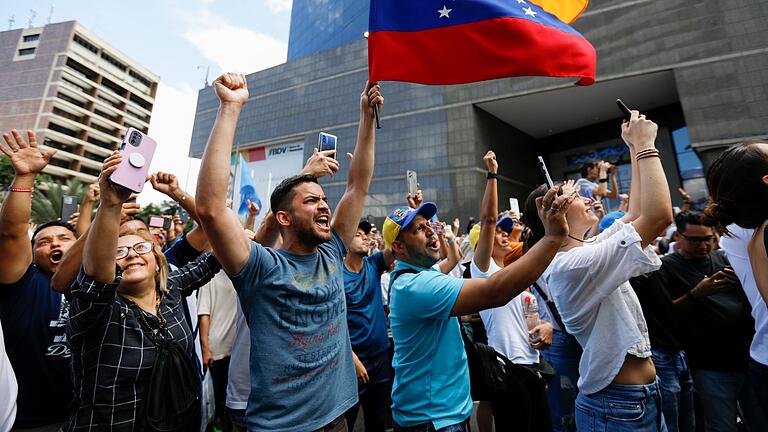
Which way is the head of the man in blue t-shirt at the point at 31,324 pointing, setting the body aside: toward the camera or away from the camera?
toward the camera

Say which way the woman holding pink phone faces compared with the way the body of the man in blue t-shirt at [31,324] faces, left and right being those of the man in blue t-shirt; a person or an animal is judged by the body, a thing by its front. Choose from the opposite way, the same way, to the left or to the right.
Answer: the same way

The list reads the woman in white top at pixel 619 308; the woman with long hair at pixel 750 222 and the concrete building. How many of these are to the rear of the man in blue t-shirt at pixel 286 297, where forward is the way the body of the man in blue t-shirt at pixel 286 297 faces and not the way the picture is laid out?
1

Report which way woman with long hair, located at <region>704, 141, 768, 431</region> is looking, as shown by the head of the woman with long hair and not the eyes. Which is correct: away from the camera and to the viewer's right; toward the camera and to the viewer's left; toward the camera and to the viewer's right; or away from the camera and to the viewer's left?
away from the camera and to the viewer's right

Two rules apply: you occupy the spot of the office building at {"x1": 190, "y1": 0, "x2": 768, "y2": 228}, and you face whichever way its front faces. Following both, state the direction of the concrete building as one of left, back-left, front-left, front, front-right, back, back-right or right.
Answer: front-right

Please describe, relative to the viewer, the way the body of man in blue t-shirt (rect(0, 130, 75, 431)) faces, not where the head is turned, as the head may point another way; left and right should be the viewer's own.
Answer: facing the viewer and to the right of the viewer

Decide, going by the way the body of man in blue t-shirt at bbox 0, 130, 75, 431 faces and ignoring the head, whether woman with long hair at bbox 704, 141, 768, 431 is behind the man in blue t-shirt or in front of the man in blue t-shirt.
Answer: in front

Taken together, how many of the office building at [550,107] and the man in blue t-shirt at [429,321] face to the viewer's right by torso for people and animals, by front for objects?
1

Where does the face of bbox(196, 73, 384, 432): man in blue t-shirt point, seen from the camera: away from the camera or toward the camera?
toward the camera

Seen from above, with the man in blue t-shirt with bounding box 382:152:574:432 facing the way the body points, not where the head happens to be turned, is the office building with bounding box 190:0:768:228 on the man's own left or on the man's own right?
on the man's own left

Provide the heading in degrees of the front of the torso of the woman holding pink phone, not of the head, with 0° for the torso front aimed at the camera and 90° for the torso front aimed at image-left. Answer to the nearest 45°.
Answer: approximately 315°

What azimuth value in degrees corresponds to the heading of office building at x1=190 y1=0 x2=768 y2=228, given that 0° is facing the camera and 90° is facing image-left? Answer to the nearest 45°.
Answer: approximately 45°

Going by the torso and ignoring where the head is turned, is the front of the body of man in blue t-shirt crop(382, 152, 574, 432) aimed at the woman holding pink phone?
no
